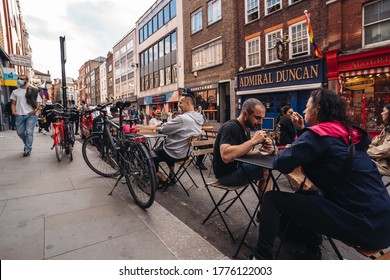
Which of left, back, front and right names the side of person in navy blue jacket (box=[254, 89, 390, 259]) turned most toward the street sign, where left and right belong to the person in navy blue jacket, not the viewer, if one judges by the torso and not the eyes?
front

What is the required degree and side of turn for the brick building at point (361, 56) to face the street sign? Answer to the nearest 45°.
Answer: approximately 45° to its right

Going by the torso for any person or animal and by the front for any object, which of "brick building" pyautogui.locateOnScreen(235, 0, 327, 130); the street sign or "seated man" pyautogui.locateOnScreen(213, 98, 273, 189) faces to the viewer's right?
the seated man

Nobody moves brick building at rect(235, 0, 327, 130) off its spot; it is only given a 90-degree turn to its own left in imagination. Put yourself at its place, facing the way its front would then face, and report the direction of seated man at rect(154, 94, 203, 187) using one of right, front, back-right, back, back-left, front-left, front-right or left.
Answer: front-right

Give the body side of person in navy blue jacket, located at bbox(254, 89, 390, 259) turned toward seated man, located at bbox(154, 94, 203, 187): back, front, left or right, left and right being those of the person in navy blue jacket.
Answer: front

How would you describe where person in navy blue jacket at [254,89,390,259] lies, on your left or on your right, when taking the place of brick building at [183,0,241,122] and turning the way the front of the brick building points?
on your left

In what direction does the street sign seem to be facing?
toward the camera

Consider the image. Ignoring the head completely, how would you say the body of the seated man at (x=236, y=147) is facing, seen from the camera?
to the viewer's right

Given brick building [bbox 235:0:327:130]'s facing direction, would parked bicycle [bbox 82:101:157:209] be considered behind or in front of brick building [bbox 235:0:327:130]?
in front

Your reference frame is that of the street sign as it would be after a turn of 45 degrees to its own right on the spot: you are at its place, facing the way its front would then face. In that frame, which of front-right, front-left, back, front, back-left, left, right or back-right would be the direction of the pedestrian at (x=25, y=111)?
front-left

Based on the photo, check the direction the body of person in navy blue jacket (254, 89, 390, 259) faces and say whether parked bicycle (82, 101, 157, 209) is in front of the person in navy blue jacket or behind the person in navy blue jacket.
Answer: in front

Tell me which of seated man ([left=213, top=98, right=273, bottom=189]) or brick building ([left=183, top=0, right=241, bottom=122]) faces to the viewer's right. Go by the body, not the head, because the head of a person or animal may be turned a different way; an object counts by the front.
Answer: the seated man

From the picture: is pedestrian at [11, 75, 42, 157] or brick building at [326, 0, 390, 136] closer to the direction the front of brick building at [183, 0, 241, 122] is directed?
the pedestrian
